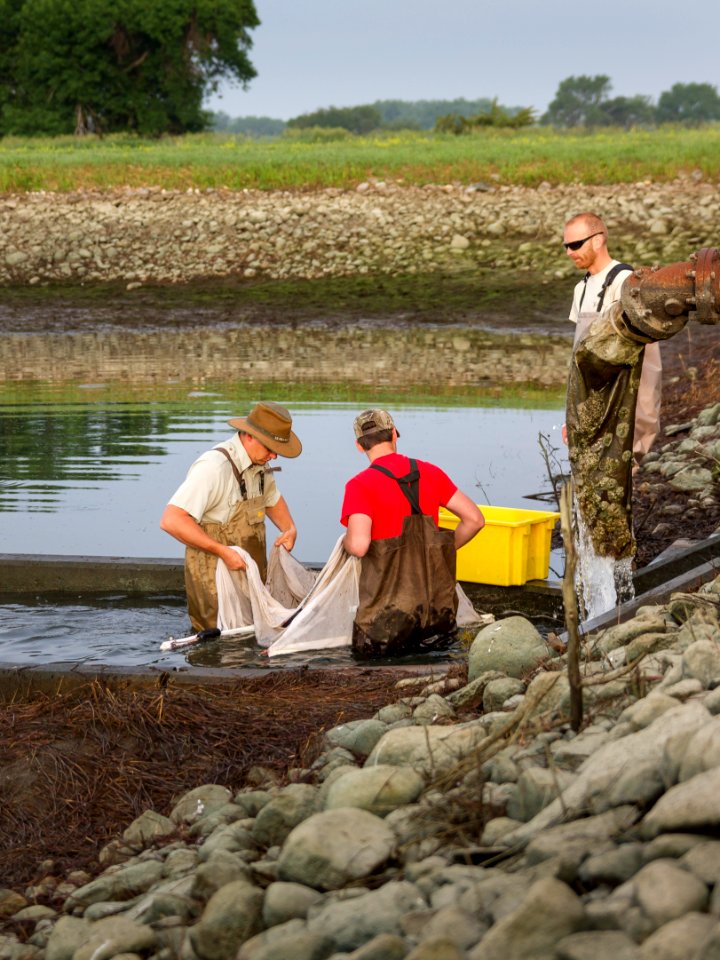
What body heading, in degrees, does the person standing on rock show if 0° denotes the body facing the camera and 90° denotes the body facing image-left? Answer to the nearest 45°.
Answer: approximately 45°

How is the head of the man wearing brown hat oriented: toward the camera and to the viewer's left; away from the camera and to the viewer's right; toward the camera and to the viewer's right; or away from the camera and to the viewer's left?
toward the camera and to the viewer's right

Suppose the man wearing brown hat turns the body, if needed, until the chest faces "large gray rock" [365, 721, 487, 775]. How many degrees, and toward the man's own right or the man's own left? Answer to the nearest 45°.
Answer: approximately 45° to the man's own right

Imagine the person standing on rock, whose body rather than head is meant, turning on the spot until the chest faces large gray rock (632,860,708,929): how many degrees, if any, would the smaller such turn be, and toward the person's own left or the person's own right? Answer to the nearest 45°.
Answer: approximately 45° to the person's own left

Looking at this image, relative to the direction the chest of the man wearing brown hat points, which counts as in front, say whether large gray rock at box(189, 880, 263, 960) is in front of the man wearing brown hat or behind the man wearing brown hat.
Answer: in front

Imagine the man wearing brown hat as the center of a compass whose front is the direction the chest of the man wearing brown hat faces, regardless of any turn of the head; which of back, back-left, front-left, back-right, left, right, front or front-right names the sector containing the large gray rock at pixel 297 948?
front-right

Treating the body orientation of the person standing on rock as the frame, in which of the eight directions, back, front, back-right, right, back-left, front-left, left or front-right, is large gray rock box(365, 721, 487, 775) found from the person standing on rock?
front-left

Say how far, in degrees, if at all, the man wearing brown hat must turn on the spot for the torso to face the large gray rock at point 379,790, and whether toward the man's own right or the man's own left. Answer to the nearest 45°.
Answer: approximately 45° to the man's own right

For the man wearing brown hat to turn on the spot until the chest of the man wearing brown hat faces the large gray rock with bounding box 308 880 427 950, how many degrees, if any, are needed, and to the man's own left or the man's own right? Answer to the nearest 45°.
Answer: approximately 45° to the man's own right

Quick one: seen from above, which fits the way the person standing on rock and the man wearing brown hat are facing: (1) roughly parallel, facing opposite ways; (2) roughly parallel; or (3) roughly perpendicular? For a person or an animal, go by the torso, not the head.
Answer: roughly perpendicular

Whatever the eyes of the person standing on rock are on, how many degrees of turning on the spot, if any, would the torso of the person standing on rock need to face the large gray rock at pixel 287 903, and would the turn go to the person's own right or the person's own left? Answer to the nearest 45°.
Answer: approximately 45° to the person's own left

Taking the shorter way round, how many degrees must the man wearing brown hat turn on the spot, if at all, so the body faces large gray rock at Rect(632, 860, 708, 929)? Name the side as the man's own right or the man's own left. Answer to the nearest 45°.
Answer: approximately 45° to the man's own right
